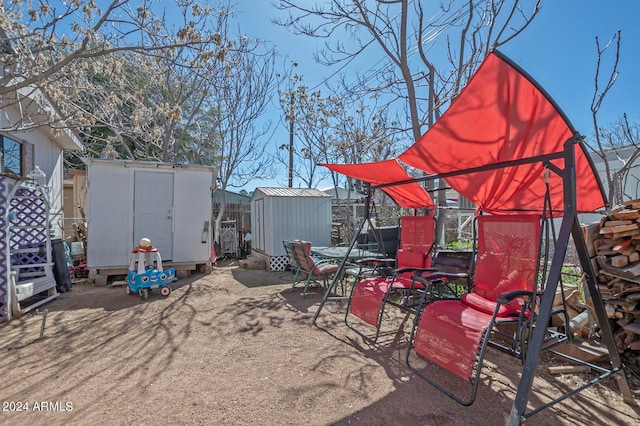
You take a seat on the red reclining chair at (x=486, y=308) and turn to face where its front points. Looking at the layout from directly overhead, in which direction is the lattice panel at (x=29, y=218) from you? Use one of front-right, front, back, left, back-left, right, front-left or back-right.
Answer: front-right

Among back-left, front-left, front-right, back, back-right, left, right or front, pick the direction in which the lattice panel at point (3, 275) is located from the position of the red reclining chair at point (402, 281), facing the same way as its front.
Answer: front-right

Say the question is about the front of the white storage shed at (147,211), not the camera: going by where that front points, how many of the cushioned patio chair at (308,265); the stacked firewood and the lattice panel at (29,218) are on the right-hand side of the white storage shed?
1

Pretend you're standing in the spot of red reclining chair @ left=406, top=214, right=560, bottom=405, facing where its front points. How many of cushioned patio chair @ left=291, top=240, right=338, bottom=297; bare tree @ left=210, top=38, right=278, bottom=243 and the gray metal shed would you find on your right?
3

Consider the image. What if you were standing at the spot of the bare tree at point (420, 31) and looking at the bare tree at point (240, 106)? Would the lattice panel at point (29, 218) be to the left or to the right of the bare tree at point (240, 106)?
left

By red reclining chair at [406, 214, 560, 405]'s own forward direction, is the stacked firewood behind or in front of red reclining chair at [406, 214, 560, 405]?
behind

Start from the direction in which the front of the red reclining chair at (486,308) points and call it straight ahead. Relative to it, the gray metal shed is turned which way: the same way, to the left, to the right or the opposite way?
the same way

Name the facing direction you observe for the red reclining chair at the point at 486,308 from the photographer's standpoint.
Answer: facing the viewer and to the left of the viewer

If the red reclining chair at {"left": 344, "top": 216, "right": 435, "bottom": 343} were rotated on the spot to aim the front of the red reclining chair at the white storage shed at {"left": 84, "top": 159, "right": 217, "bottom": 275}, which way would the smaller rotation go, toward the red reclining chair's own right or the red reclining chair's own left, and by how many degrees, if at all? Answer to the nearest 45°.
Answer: approximately 45° to the red reclining chair's own right

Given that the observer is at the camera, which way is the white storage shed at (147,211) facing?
facing the viewer

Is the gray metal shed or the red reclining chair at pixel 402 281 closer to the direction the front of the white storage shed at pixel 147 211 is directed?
the red reclining chair

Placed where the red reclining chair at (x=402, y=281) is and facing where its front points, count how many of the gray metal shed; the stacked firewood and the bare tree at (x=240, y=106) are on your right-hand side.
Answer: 2

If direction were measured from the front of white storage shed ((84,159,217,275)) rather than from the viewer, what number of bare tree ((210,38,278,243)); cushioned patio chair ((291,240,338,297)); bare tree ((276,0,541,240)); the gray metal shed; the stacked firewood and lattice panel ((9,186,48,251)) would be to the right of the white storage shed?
1
